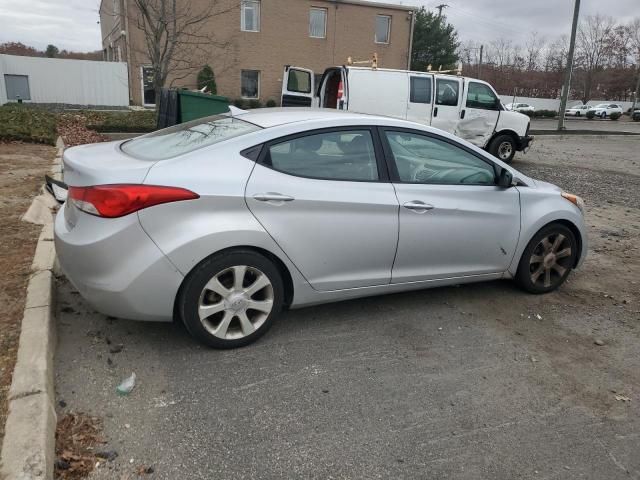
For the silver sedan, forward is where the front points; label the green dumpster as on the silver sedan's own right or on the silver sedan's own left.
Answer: on the silver sedan's own left

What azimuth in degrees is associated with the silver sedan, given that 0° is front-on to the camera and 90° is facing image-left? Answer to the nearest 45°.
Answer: approximately 225°
